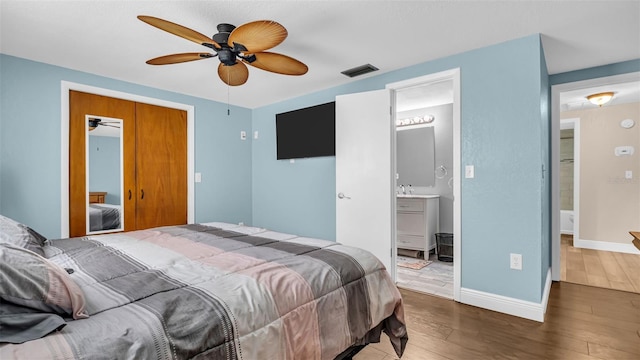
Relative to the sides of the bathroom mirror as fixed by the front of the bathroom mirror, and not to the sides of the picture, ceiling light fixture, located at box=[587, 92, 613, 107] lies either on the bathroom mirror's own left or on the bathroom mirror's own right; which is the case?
on the bathroom mirror's own left

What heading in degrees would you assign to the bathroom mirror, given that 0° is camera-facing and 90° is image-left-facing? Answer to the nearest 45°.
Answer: approximately 0°

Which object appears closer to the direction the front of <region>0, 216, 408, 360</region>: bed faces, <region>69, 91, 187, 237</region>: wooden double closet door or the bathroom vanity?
the bathroom vanity

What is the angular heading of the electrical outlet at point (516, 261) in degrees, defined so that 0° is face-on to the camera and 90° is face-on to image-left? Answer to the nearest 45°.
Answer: approximately 0°

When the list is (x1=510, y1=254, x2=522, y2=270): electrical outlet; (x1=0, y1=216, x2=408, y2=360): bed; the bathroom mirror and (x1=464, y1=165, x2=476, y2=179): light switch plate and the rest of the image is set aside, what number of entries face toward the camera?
3

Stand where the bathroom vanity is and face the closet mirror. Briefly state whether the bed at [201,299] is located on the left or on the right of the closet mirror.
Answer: left

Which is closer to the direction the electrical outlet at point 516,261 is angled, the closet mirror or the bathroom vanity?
the closet mirror

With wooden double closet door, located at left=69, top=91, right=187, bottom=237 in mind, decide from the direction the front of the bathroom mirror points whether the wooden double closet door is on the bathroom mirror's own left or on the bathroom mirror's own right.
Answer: on the bathroom mirror's own right

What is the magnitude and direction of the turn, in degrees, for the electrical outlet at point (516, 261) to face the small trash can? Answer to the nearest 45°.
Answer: approximately 135° to its right

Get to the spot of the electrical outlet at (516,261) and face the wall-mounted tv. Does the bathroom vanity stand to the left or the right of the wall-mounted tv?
right
